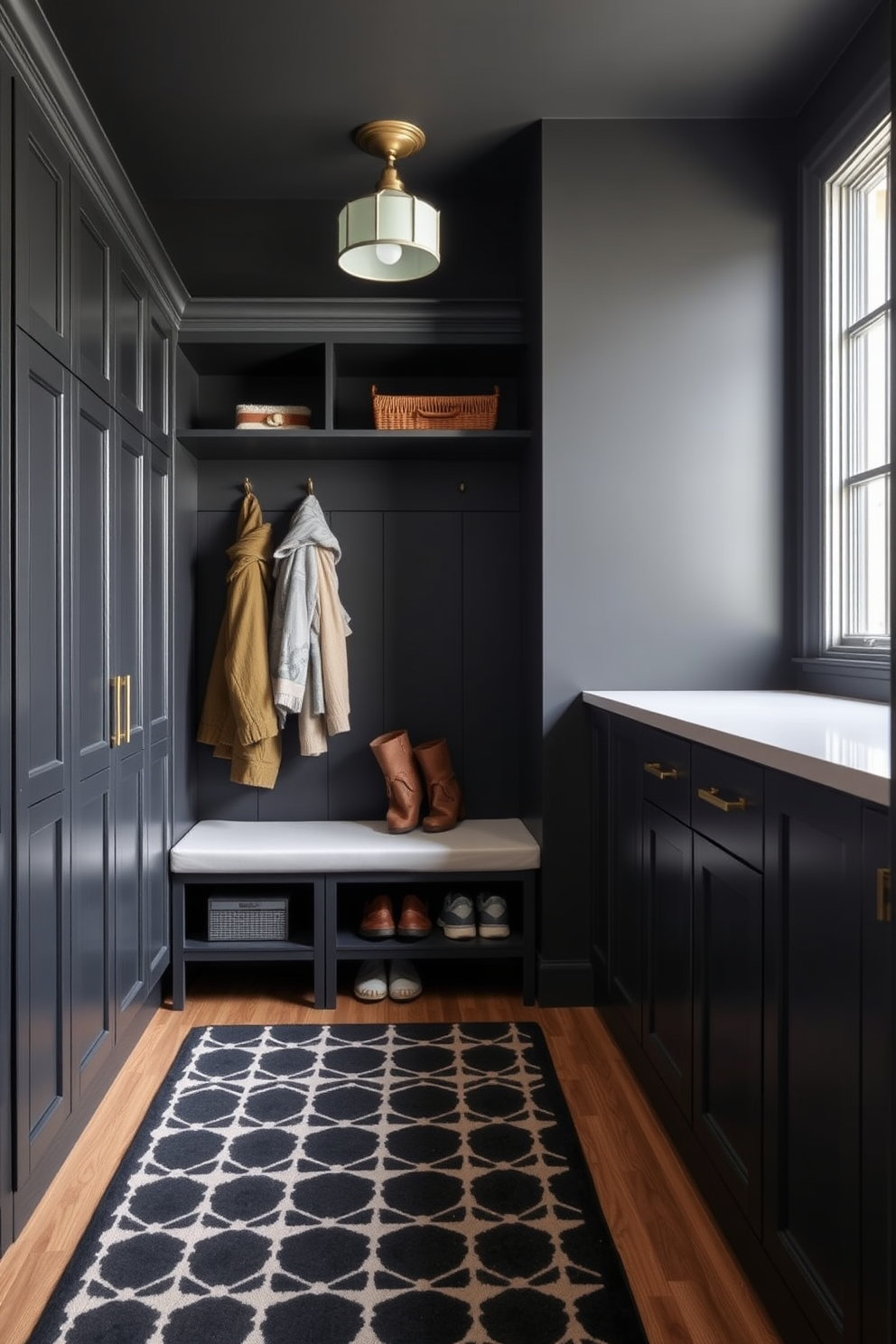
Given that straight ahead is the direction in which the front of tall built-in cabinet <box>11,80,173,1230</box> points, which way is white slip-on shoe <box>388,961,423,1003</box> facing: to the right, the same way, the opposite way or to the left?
to the right

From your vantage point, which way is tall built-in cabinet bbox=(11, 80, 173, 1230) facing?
to the viewer's right

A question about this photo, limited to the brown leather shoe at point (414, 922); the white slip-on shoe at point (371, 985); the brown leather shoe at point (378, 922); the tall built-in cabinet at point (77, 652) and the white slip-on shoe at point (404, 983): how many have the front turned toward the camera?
4

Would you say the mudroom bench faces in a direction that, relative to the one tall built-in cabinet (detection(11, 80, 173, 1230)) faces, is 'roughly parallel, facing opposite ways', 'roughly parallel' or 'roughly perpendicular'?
roughly perpendicular

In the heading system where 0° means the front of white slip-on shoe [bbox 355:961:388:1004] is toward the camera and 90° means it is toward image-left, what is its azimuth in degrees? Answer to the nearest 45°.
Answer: approximately 0°
